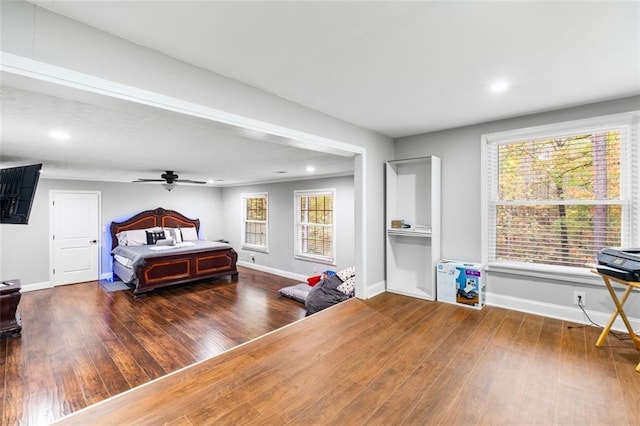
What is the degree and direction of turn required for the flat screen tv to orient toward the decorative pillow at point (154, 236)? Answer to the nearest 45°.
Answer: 0° — it already faces it

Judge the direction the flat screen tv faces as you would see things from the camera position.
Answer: facing away from the viewer and to the right of the viewer

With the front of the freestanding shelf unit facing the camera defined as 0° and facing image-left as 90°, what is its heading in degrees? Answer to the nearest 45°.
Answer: approximately 45°
